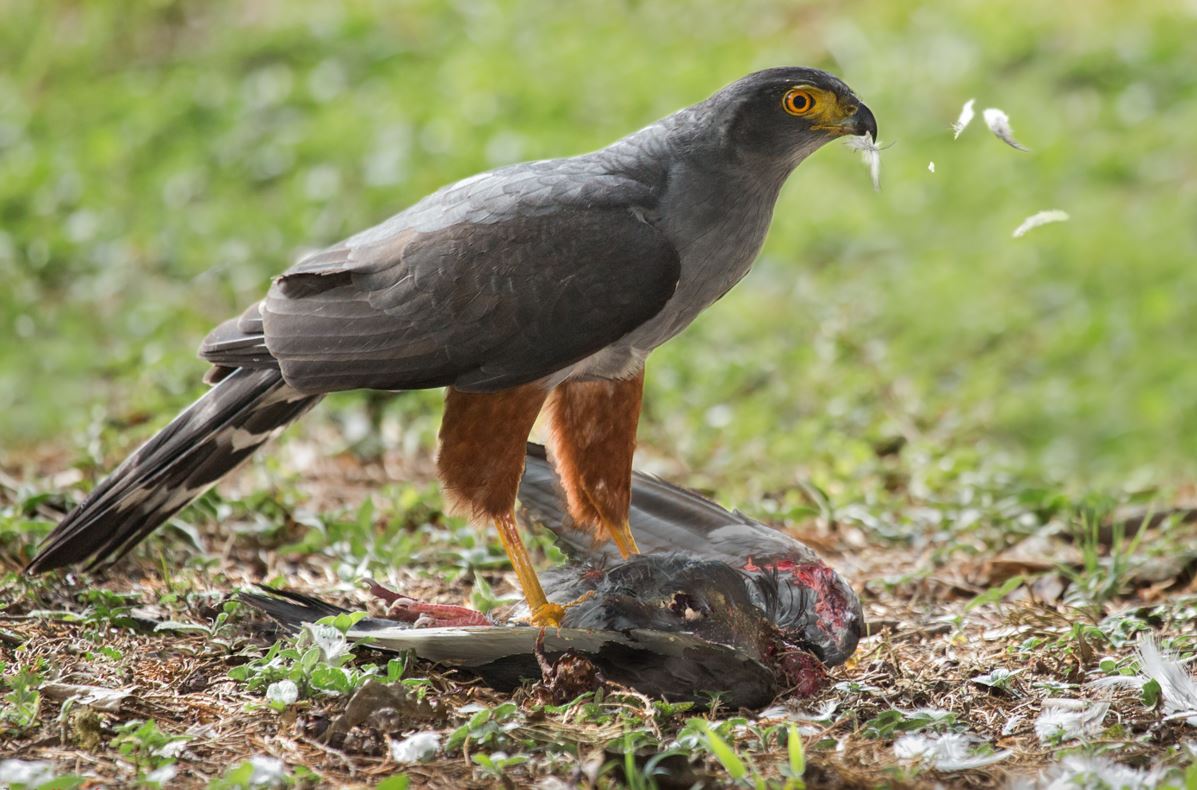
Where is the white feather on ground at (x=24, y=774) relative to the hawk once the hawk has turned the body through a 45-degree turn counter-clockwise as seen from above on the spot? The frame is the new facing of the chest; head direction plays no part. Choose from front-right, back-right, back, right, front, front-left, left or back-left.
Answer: back

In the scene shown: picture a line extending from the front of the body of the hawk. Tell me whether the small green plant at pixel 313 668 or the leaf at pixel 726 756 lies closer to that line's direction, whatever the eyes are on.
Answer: the leaf

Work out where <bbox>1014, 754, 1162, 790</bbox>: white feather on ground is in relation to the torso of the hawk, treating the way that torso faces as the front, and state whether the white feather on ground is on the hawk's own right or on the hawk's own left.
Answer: on the hawk's own right

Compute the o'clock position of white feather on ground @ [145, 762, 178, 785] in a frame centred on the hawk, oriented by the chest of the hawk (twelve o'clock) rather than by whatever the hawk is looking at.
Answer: The white feather on ground is roughly at 4 o'clock from the hawk.

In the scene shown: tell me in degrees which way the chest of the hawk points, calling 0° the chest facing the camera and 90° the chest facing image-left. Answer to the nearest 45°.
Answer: approximately 270°

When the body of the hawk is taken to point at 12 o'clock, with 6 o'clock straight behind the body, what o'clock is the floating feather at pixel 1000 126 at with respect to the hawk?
The floating feather is roughly at 12 o'clock from the hawk.

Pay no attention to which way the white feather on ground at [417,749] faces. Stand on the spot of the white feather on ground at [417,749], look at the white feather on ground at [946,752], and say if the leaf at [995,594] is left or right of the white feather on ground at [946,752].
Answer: left

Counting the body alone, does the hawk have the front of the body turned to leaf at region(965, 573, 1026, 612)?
yes

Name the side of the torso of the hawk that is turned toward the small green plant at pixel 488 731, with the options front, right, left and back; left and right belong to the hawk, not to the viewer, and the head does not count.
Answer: right
